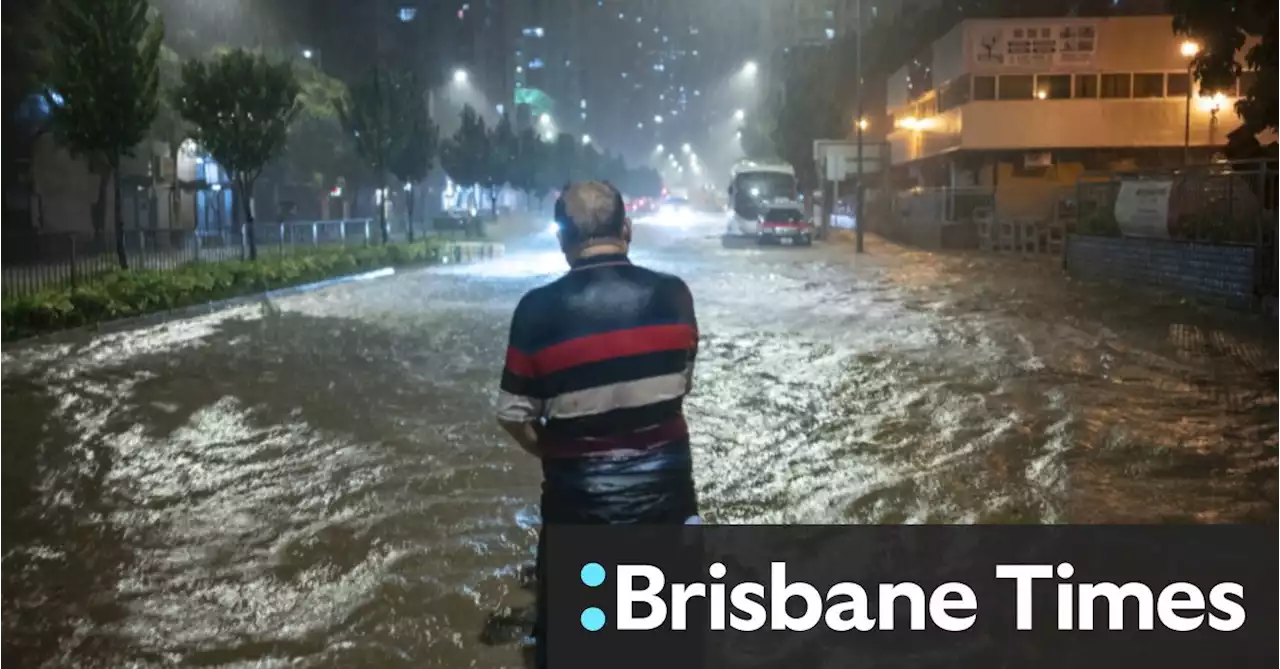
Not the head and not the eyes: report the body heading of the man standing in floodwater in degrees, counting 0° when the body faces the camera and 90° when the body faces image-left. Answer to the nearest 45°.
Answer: approximately 180°

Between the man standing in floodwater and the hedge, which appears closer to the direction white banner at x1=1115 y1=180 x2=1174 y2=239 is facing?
the man standing in floodwater

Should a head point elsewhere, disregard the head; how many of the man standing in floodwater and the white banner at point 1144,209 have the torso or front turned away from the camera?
1

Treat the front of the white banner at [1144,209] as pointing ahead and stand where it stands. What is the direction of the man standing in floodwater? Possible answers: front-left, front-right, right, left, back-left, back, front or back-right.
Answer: front

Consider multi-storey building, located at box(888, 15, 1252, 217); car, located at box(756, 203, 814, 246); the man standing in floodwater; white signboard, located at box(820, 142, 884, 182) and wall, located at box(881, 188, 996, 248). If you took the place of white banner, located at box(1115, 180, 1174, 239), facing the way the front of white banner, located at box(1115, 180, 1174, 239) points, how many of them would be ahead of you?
1

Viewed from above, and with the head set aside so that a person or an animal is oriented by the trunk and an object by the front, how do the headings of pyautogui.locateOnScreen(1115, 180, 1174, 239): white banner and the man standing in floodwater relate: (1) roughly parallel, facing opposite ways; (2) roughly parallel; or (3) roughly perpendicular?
roughly parallel, facing opposite ways

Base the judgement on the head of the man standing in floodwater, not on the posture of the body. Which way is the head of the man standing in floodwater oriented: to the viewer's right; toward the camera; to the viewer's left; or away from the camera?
away from the camera

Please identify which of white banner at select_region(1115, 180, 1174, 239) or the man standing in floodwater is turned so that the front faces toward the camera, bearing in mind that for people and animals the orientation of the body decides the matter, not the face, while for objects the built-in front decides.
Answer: the white banner

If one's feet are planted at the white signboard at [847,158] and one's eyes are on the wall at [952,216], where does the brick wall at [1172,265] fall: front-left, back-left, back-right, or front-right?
front-right

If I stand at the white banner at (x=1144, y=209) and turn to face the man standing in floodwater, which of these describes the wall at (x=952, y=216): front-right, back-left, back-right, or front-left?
back-right

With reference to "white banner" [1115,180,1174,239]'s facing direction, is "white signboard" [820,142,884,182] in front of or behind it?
behind

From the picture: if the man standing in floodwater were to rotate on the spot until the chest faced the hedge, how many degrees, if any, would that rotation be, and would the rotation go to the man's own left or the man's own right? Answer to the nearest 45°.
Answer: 0° — they already face it

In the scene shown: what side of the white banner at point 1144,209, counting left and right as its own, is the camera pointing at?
front

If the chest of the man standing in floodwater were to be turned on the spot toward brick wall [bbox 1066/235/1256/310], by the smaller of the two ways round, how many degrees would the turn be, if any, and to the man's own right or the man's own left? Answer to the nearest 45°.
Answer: approximately 45° to the man's own right

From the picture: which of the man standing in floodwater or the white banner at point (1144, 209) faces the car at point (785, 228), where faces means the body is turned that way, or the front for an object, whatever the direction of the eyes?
the man standing in floodwater
